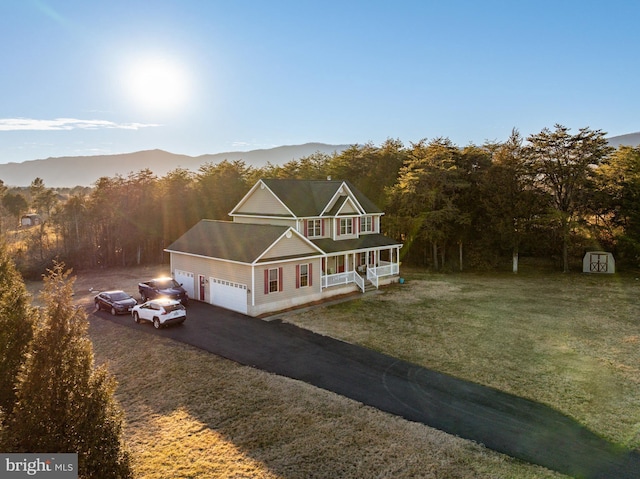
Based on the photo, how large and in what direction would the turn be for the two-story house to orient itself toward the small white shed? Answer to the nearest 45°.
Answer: approximately 45° to its left

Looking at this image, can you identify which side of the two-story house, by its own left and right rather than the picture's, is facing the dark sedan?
right

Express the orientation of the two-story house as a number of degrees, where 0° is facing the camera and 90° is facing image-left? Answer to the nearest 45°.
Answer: approximately 315°

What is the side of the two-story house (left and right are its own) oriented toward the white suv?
right

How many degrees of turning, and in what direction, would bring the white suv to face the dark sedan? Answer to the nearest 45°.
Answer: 0° — it already faces it

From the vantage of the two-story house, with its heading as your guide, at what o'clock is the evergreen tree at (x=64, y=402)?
The evergreen tree is roughly at 2 o'clock from the two-story house.
